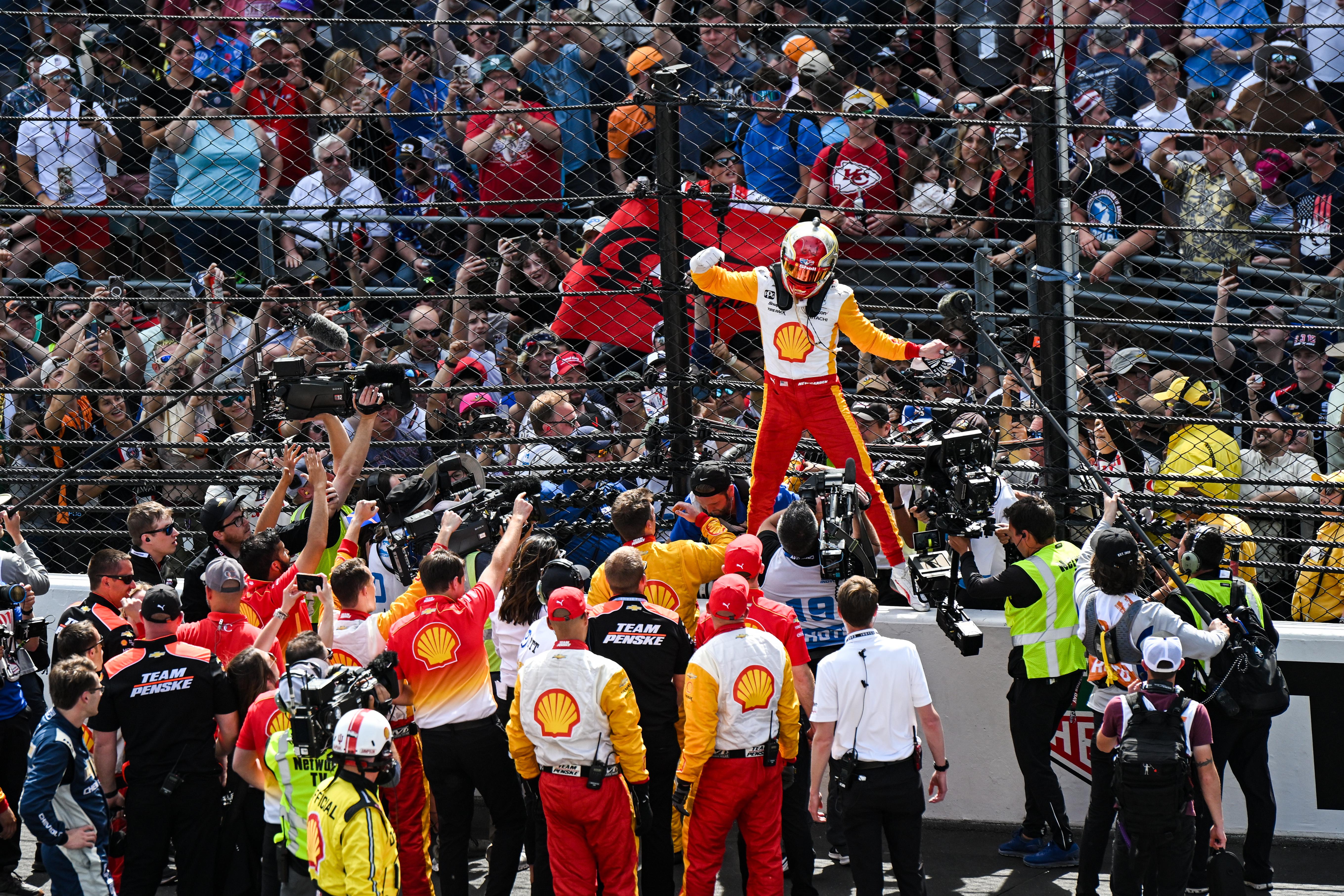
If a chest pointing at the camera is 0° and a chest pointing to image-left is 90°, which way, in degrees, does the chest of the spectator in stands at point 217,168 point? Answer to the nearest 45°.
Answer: approximately 0°

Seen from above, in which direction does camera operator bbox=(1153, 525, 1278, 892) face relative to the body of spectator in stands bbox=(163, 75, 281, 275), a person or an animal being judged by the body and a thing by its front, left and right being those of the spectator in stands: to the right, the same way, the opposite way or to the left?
the opposite way

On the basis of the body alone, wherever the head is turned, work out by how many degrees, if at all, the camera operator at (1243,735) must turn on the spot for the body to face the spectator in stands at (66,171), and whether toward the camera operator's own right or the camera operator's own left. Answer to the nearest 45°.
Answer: approximately 45° to the camera operator's own left

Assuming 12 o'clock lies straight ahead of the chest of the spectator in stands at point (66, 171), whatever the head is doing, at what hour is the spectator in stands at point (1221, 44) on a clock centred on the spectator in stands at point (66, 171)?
the spectator in stands at point (1221, 44) is roughly at 10 o'clock from the spectator in stands at point (66, 171).

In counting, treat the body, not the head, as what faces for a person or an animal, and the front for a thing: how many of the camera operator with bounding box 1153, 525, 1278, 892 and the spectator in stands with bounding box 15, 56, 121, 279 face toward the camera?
1
